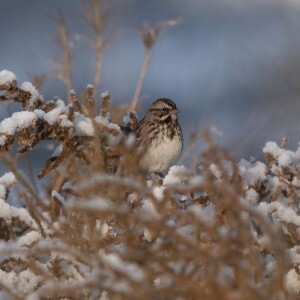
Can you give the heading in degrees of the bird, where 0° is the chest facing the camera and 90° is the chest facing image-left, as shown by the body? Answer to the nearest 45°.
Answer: approximately 315°

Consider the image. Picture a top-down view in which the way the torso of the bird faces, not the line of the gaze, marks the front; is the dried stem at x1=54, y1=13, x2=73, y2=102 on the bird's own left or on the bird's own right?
on the bird's own right
